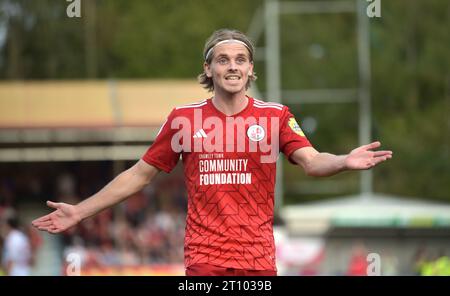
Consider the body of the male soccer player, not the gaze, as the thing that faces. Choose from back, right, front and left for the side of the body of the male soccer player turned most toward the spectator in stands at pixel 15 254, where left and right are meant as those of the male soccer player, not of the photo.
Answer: back

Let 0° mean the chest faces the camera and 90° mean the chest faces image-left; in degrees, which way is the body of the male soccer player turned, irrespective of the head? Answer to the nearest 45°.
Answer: approximately 0°

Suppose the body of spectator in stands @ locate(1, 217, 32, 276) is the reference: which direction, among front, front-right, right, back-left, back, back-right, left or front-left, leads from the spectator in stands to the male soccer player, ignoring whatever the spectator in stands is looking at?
left
